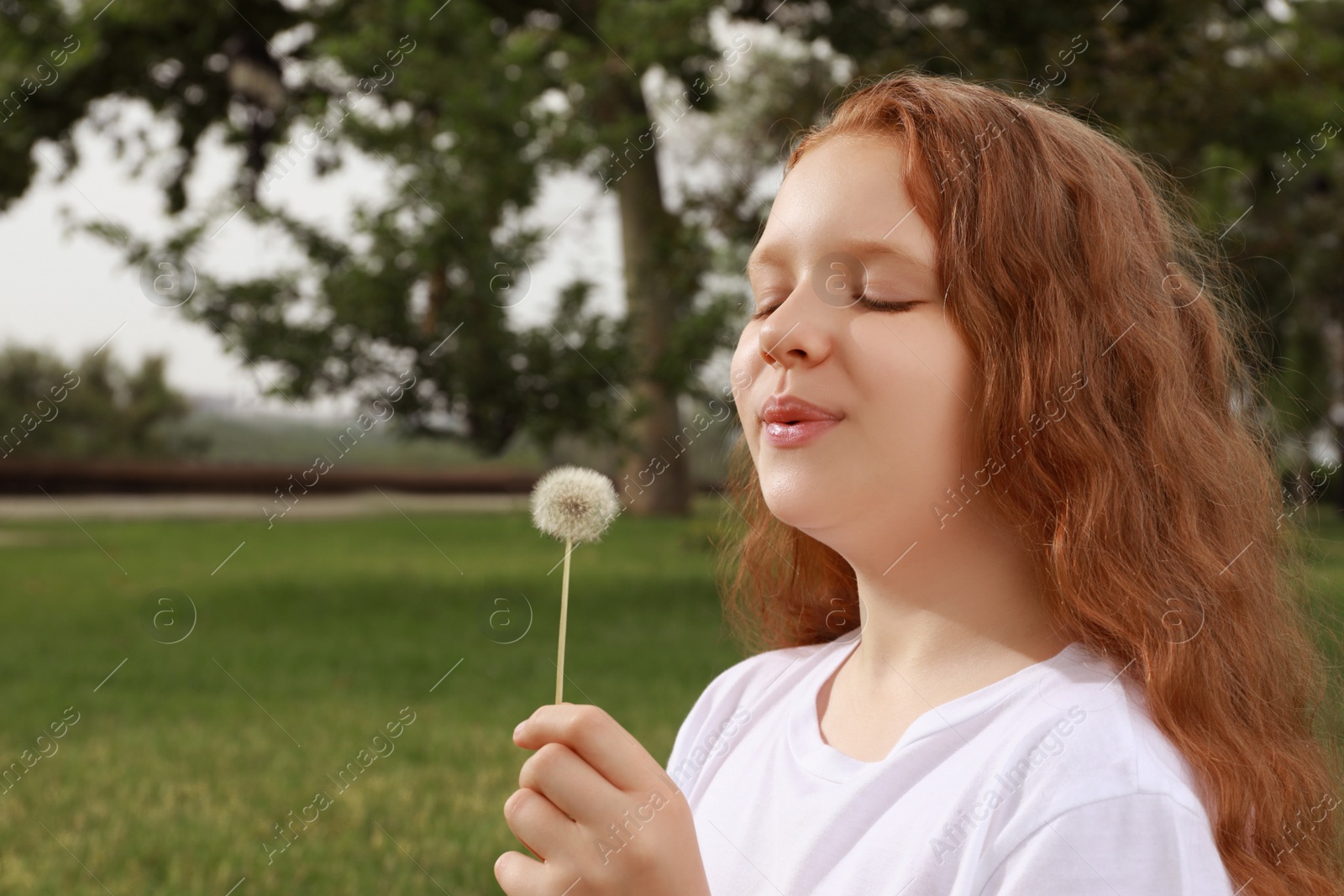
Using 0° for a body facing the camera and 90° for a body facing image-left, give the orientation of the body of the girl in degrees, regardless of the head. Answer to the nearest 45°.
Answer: approximately 45°

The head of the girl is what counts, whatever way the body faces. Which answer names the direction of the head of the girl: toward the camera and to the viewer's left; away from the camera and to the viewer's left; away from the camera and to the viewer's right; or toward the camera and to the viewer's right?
toward the camera and to the viewer's left

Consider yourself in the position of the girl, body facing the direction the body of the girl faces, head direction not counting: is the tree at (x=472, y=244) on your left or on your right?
on your right
